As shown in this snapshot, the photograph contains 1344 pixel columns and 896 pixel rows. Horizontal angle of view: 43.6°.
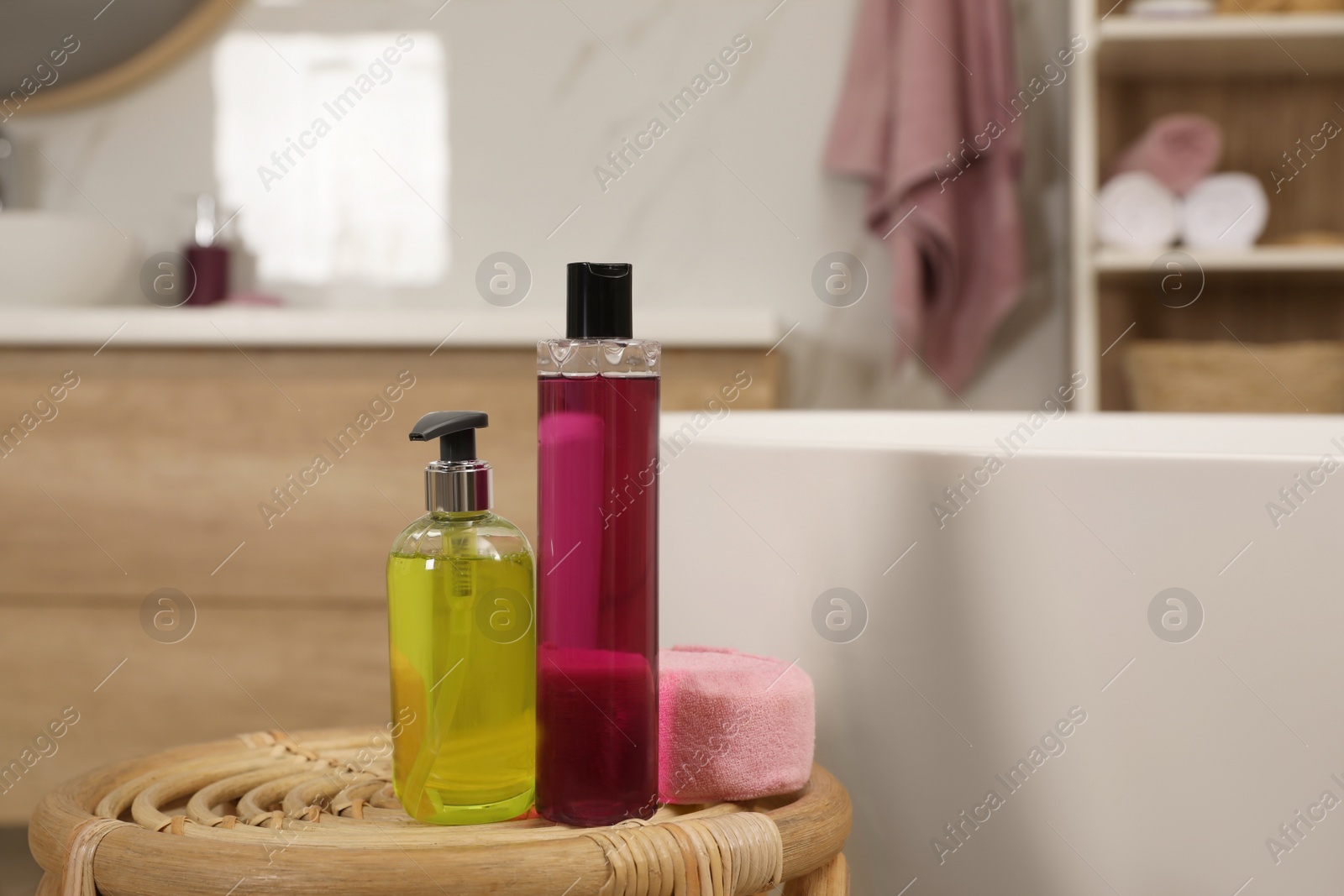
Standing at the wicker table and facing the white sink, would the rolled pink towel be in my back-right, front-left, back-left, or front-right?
front-right

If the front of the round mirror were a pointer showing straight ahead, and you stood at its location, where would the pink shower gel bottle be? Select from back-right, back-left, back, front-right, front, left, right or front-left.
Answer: front

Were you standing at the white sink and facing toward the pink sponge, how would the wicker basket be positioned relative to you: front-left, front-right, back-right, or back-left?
front-left

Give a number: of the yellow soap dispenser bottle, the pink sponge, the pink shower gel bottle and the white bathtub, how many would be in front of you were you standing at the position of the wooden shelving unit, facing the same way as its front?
4

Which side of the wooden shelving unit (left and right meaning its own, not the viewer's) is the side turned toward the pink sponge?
front

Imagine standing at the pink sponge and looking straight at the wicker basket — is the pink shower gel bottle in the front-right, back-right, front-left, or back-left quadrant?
back-left

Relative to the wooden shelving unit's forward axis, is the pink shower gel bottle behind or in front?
in front

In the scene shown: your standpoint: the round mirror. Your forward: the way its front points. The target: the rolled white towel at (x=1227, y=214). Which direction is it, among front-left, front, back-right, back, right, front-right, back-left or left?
front-left

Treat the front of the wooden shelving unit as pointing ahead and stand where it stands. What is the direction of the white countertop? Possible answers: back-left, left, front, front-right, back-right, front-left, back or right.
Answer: front-right

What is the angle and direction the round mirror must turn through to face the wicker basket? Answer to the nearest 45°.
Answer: approximately 45° to its left

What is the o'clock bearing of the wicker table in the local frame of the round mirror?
The wicker table is roughly at 12 o'clock from the round mirror.

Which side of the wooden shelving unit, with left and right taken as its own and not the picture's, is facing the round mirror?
right

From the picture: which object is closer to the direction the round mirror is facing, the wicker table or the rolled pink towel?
the wicker table

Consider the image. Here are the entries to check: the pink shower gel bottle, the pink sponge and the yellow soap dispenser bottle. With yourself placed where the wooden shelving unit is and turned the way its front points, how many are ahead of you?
3

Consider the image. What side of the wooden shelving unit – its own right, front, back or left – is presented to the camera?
front

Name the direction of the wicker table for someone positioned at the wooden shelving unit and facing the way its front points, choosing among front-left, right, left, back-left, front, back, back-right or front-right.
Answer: front

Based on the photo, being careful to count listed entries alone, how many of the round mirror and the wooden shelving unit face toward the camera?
2

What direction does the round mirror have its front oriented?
toward the camera
